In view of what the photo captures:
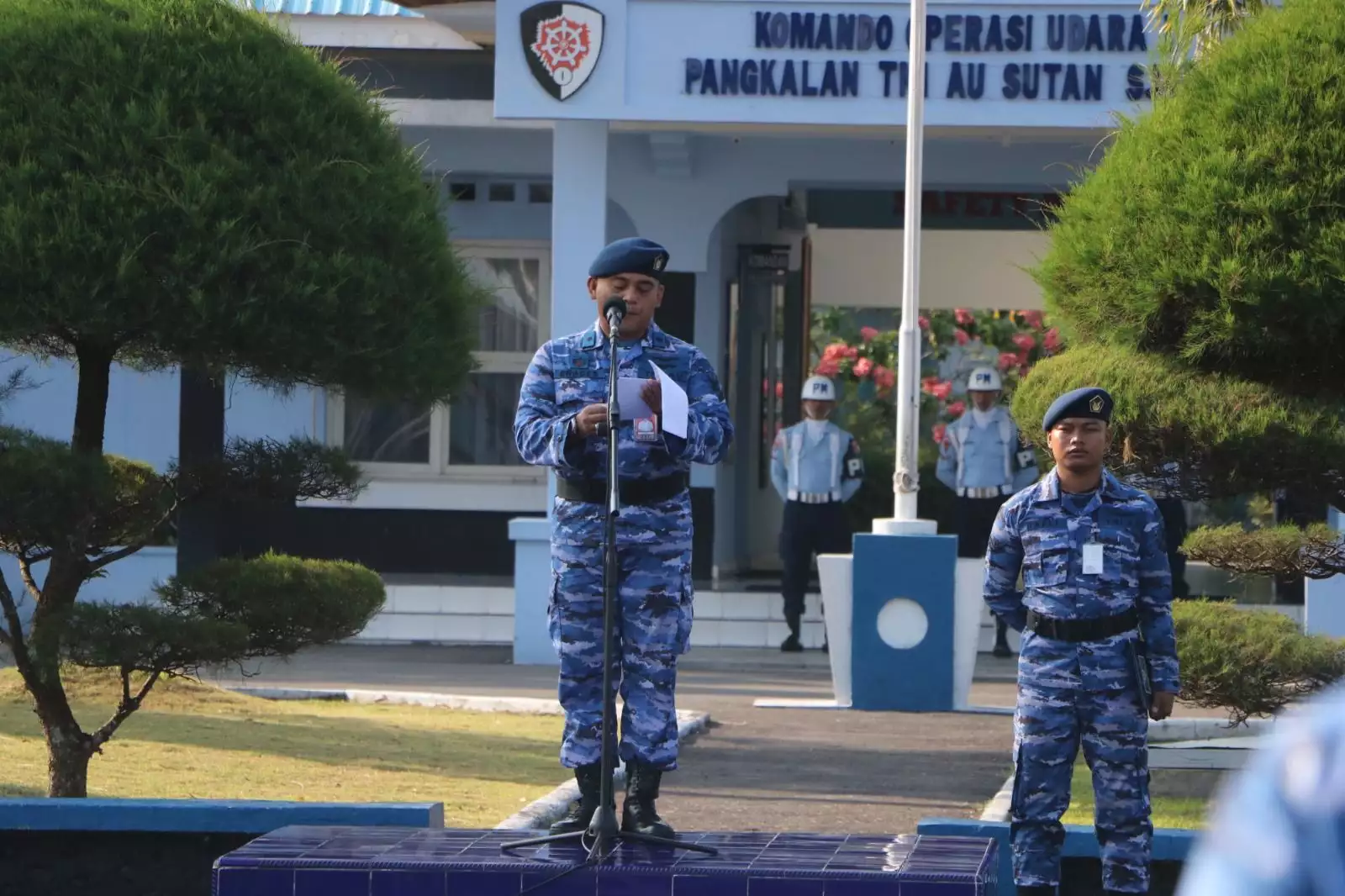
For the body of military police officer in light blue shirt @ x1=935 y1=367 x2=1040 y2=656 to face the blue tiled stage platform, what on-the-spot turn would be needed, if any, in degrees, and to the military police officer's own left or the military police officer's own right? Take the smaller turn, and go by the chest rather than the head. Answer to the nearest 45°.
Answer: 0° — they already face it

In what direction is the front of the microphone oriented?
away from the camera

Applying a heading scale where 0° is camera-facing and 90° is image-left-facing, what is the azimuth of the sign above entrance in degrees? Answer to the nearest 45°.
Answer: approximately 0°

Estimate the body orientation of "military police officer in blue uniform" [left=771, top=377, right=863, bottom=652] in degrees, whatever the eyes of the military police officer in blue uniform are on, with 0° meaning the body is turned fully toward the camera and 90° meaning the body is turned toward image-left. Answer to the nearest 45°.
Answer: approximately 0°

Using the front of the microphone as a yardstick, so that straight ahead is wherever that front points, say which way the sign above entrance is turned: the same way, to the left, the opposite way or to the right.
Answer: the opposite way

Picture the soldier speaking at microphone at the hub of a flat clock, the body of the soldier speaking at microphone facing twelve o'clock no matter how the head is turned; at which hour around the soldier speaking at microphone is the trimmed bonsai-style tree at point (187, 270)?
The trimmed bonsai-style tree is roughly at 4 o'clock from the soldier speaking at microphone.

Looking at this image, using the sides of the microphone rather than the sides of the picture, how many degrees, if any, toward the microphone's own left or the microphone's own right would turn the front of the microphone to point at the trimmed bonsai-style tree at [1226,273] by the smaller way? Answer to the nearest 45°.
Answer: approximately 45° to the microphone's own right
